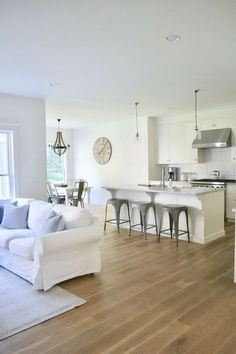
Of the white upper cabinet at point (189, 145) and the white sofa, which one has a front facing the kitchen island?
the white upper cabinet

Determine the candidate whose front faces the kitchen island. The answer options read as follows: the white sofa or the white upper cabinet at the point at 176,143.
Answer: the white upper cabinet

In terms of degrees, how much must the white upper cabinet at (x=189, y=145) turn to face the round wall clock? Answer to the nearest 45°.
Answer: approximately 135° to its right

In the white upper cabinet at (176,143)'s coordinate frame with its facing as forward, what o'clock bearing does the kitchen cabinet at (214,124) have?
The kitchen cabinet is roughly at 10 o'clock from the white upper cabinet.

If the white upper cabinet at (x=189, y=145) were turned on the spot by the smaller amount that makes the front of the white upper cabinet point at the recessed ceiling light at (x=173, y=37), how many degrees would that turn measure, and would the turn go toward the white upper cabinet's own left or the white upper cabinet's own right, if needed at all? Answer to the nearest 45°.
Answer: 0° — it already faces it

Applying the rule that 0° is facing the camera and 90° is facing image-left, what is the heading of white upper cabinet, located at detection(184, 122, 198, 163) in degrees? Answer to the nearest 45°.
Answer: approximately 0°
